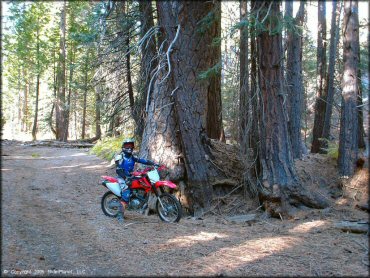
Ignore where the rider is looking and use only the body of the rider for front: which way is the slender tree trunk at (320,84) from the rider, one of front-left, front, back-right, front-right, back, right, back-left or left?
left

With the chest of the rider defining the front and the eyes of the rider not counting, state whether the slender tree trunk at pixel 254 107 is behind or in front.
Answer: in front

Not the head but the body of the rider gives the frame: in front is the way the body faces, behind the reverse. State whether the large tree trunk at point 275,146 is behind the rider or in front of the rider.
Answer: in front

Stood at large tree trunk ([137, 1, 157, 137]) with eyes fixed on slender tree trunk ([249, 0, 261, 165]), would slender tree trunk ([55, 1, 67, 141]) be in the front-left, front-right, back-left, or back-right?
back-left

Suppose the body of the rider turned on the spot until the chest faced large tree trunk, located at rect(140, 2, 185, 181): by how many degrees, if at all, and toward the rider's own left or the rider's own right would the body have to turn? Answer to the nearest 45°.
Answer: approximately 90° to the rider's own left

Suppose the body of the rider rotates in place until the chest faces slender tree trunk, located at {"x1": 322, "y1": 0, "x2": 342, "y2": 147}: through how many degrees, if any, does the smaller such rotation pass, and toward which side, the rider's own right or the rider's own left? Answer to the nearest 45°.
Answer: approximately 90° to the rider's own left
